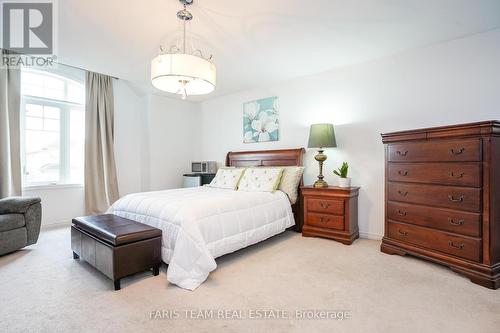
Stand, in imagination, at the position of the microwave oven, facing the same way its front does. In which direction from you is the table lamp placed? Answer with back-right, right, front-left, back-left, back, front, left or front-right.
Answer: left

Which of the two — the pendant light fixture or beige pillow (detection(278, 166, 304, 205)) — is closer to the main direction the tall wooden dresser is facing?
the pendant light fixture

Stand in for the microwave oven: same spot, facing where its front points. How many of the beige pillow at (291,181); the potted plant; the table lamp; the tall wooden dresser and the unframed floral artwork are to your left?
5

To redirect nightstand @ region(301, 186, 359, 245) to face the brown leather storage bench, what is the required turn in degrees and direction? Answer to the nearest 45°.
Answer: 0° — it already faces it

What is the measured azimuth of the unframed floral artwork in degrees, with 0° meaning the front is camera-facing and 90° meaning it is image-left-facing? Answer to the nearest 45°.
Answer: approximately 45°

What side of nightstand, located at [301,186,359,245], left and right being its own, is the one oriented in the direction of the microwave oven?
right

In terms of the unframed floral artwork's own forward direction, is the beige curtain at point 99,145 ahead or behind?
ahead

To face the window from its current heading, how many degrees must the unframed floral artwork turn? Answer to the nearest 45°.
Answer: approximately 45° to its right

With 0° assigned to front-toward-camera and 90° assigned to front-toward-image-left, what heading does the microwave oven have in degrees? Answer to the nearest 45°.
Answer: approximately 45°

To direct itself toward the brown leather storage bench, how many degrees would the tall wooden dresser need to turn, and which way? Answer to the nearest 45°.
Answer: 0° — it already faces it

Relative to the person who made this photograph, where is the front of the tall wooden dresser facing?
facing the viewer and to the left of the viewer
